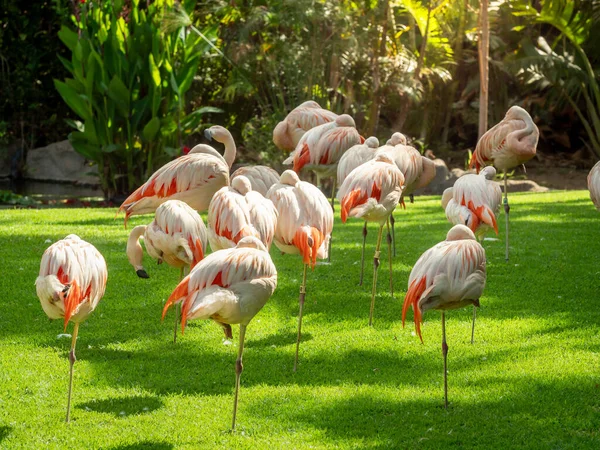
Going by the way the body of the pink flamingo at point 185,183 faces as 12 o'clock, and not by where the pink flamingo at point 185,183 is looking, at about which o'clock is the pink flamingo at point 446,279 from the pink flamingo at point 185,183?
the pink flamingo at point 446,279 is roughly at 2 o'clock from the pink flamingo at point 185,183.

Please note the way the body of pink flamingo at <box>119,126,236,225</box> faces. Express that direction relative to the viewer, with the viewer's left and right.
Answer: facing to the right of the viewer

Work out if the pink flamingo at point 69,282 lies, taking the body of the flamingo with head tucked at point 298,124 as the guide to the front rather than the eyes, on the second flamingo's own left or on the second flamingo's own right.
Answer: on the second flamingo's own left

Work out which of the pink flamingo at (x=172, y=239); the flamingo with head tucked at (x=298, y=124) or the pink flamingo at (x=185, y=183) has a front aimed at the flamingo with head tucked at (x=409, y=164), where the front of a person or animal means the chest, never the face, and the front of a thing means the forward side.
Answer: the pink flamingo at (x=185, y=183)

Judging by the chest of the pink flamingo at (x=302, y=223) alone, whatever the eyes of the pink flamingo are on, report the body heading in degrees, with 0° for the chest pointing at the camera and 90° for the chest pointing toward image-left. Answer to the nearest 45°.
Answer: approximately 180°

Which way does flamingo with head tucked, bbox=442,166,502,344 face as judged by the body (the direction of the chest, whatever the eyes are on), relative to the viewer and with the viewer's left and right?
facing away from the viewer

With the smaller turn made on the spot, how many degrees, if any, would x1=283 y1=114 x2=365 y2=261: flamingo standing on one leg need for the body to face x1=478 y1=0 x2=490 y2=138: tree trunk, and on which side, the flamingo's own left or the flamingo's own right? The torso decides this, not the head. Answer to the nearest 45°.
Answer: approximately 90° to the flamingo's own left

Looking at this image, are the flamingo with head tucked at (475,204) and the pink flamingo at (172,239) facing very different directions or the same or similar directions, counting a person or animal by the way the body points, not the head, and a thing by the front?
same or similar directions

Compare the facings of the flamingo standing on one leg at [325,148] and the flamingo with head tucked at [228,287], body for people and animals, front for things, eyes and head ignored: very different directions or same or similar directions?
same or similar directions

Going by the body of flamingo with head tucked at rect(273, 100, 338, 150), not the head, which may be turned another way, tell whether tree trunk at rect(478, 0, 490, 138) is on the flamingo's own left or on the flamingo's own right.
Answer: on the flamingo's own right

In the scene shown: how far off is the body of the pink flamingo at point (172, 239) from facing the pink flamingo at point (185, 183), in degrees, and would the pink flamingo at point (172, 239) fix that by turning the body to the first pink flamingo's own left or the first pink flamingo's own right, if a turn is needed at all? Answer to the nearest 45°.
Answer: approximately 135° to the first pink flamingo's own right

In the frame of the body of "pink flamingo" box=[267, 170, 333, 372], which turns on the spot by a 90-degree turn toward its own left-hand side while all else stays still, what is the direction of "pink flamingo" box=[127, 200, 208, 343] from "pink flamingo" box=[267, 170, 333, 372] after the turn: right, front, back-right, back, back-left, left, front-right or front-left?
front

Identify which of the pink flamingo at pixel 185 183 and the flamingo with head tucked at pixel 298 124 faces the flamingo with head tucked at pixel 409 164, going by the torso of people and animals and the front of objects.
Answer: the pink flamingo

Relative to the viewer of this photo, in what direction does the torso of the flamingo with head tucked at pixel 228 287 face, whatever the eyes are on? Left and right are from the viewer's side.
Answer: facing to the right of the viewer

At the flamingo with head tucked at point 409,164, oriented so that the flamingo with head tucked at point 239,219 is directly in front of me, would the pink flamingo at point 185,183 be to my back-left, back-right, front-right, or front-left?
front-right

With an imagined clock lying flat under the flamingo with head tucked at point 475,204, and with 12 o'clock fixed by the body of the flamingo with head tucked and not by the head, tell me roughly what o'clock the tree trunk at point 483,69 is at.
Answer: The tree trunk is roughly at 12 o'clock from the flamingo with head tucked.
